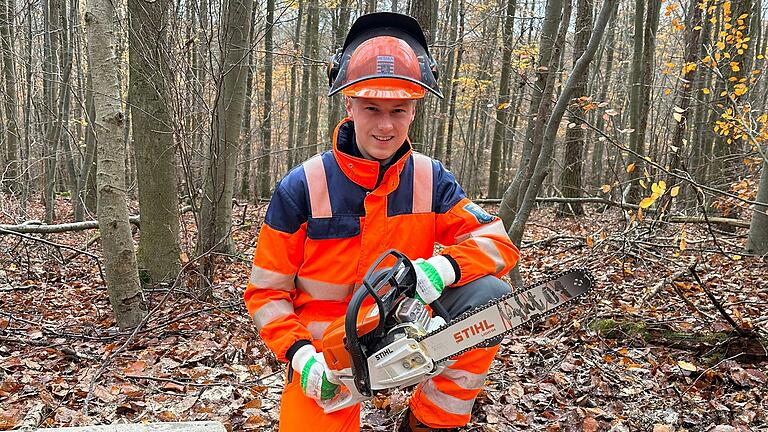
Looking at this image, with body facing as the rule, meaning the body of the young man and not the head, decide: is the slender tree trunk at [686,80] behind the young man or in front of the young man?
behind

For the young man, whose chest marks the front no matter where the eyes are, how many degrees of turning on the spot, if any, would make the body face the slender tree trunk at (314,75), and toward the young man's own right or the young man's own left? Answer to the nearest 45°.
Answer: approximately 180°

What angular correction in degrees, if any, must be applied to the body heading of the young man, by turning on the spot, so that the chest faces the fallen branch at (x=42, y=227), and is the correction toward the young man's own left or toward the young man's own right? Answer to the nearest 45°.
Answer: approximately 135° to the young man's own right

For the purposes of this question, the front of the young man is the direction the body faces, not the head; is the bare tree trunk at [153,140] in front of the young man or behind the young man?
behind

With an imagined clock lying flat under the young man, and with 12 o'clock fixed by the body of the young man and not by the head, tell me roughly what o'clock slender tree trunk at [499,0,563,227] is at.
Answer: The slender tree trunk is roughly at 7 o'clock from the young man.

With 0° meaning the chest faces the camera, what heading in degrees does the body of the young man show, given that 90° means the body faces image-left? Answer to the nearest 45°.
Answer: approximately 0°

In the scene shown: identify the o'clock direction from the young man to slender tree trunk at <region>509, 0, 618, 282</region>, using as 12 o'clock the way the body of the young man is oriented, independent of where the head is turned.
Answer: The slender tree trunk is roughly at 7 o'clock from the young man.

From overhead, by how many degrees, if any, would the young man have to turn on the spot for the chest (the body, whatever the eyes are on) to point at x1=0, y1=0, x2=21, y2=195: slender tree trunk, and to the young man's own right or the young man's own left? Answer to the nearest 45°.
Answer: approximately 135° to the young man's own right

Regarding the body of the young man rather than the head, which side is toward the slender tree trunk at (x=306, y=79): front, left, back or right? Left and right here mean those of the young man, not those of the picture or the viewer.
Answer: back
